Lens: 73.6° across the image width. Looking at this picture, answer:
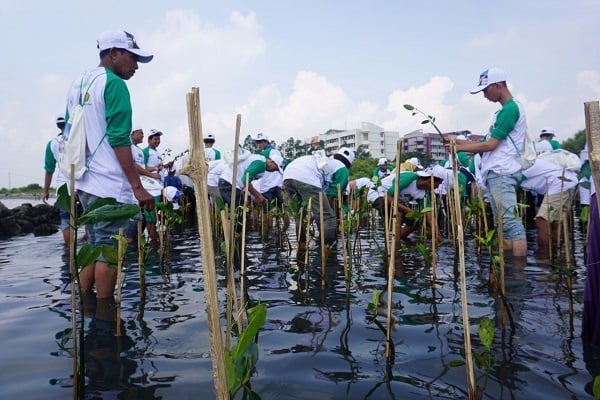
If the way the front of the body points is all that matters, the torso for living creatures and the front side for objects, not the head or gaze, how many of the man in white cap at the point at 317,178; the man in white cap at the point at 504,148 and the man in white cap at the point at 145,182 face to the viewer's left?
1

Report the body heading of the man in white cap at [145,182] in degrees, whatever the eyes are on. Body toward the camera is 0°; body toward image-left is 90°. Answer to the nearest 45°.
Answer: approximately 270°

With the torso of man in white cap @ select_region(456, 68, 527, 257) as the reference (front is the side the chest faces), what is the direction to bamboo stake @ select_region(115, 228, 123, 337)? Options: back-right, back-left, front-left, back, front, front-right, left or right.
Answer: front-left

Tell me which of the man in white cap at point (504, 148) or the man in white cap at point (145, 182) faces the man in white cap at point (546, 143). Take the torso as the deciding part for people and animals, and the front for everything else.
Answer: the man in white cap at point (145, 182)

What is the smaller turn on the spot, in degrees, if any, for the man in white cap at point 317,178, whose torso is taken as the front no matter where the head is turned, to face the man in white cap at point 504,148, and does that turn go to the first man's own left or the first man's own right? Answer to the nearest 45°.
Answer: approximately 45° to the first man's own right

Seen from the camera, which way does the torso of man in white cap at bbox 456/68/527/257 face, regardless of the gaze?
to the viewer's left

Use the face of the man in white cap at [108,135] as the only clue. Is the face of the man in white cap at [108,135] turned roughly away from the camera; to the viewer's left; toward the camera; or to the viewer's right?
to the viewer's right

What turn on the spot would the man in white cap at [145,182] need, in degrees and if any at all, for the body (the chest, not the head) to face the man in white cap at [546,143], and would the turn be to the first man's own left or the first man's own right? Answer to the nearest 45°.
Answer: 0° — they already face them

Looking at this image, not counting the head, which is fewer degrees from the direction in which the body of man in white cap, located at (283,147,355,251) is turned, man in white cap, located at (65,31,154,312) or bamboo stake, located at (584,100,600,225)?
the bamboo stake

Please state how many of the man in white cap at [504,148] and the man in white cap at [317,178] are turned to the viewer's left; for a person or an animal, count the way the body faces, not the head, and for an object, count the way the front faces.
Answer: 1

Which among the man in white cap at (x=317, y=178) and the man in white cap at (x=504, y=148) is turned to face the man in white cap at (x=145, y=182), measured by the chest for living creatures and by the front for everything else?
the man in white cap at (x=504, y=148)

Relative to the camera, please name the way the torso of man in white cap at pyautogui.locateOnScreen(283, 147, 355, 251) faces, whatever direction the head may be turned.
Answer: to the viewer's right

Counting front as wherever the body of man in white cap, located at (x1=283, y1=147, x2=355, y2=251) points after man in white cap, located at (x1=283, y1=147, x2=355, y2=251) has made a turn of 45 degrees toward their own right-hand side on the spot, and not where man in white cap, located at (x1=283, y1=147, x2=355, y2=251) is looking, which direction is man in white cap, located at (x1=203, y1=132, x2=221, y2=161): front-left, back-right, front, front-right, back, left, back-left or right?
back
